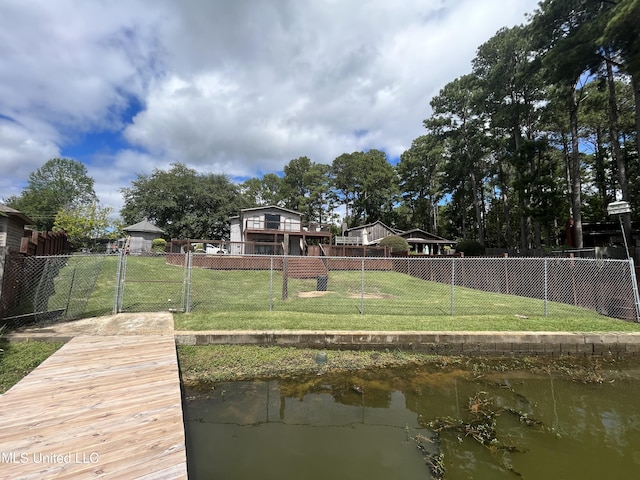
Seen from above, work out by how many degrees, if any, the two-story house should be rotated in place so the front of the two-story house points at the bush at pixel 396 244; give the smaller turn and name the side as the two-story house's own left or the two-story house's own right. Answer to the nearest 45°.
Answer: approximately 45° to the two-story house's own left

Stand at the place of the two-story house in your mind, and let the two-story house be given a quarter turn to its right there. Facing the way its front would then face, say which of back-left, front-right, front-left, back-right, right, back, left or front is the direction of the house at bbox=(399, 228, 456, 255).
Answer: back

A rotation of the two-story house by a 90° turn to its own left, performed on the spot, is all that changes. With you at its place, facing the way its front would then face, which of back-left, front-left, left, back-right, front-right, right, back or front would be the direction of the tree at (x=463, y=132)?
front

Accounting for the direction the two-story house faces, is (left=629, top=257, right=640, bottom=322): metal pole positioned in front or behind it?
in front

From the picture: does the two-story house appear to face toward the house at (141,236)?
no

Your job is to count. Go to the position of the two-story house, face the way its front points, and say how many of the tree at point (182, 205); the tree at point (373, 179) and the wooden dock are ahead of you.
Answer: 1

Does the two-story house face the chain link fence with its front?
yes

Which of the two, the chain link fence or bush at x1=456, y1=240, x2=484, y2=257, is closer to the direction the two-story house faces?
the chain link fence

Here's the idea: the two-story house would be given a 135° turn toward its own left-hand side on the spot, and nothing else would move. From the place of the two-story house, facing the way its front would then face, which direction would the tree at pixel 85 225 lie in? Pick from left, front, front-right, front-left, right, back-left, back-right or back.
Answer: back-left

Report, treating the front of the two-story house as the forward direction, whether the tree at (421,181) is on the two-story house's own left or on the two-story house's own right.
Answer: on the two-story house's own left

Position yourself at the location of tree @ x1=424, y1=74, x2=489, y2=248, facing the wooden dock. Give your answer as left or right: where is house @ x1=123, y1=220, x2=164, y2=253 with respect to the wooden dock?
right

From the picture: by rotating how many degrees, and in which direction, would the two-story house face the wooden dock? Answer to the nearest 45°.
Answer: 0° — it already faces it

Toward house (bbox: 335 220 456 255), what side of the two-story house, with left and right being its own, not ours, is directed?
left

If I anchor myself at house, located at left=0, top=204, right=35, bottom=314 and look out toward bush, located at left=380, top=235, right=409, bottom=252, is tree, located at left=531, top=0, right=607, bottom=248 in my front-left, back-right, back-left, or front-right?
front-right

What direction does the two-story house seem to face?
toward the camera

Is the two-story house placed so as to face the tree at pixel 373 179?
no

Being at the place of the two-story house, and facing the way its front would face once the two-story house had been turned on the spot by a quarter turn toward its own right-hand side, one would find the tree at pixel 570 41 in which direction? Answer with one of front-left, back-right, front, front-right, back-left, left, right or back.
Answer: back-left

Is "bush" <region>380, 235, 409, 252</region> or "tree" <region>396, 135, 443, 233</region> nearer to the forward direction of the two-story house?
the bush

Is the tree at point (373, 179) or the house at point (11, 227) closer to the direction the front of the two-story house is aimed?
the house
